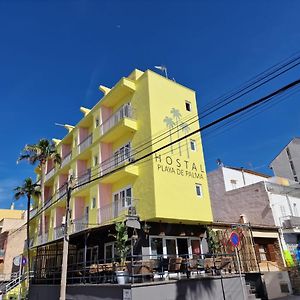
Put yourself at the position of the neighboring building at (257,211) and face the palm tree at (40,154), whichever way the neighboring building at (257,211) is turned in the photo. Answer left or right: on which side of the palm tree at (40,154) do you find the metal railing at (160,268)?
left

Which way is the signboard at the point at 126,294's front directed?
toward the camera
